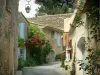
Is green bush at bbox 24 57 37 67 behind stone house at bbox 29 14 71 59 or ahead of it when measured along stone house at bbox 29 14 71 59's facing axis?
ahead

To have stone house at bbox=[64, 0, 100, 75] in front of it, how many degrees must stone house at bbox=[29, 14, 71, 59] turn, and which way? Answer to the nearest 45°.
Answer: approximately 45° to its left

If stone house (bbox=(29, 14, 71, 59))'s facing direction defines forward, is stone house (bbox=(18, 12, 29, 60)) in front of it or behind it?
in front

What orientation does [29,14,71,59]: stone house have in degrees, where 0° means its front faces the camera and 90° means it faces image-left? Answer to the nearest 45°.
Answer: approximately 45°
